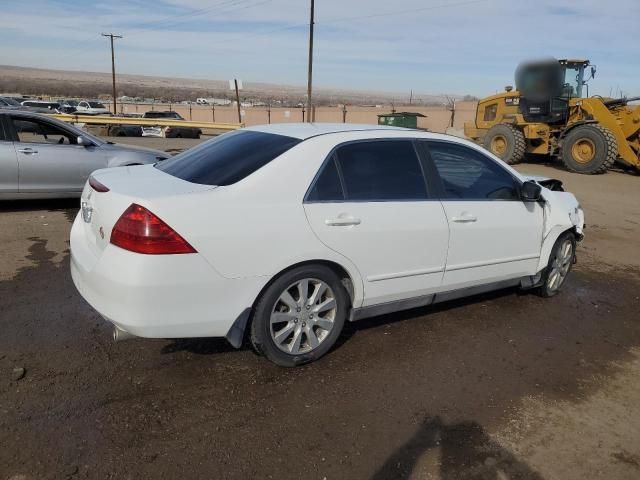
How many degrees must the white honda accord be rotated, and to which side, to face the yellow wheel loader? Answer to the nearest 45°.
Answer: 0° — it already faces it

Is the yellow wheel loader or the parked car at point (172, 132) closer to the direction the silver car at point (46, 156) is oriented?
the yellow wheel loader

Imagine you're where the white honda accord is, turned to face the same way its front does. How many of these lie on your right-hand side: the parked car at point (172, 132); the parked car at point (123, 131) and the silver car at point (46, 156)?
0

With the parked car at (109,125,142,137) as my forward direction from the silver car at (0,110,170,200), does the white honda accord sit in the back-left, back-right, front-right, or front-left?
back-right

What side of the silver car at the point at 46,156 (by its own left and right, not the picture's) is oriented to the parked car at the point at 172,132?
left

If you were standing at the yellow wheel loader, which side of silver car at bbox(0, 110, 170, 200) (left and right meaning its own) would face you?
front

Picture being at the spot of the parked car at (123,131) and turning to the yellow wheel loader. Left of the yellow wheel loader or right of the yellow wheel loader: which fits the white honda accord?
right

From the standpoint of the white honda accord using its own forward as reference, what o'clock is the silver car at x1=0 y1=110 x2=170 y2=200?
The silver car is roughly at 9 o'clock from the white honda accord.

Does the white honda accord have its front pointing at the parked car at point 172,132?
no

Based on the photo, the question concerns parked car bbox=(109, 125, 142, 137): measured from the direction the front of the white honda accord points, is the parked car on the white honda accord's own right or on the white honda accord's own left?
on the white honda accord's own left

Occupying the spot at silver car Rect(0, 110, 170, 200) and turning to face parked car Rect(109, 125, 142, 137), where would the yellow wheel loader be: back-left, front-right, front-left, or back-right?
front-right

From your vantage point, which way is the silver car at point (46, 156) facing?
to the viewer's right

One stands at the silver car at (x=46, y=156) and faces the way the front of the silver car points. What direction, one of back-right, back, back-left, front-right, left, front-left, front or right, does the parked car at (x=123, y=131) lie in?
left

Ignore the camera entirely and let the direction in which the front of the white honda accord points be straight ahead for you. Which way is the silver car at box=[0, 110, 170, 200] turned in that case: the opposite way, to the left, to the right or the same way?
the same way

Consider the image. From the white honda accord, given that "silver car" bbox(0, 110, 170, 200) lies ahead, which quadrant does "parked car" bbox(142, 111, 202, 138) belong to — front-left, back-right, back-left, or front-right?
front-right

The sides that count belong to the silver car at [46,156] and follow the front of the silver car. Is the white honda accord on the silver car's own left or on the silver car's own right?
on the silver car's own right

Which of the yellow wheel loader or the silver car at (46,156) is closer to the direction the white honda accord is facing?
the yellow wheel loader

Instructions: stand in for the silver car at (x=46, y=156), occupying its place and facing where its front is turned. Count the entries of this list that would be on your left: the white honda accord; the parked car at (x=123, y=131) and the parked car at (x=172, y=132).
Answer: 2

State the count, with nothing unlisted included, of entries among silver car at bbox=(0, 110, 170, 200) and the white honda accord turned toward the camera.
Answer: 0

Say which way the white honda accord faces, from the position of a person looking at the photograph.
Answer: facing away from the viewer and to the right of the viewer
